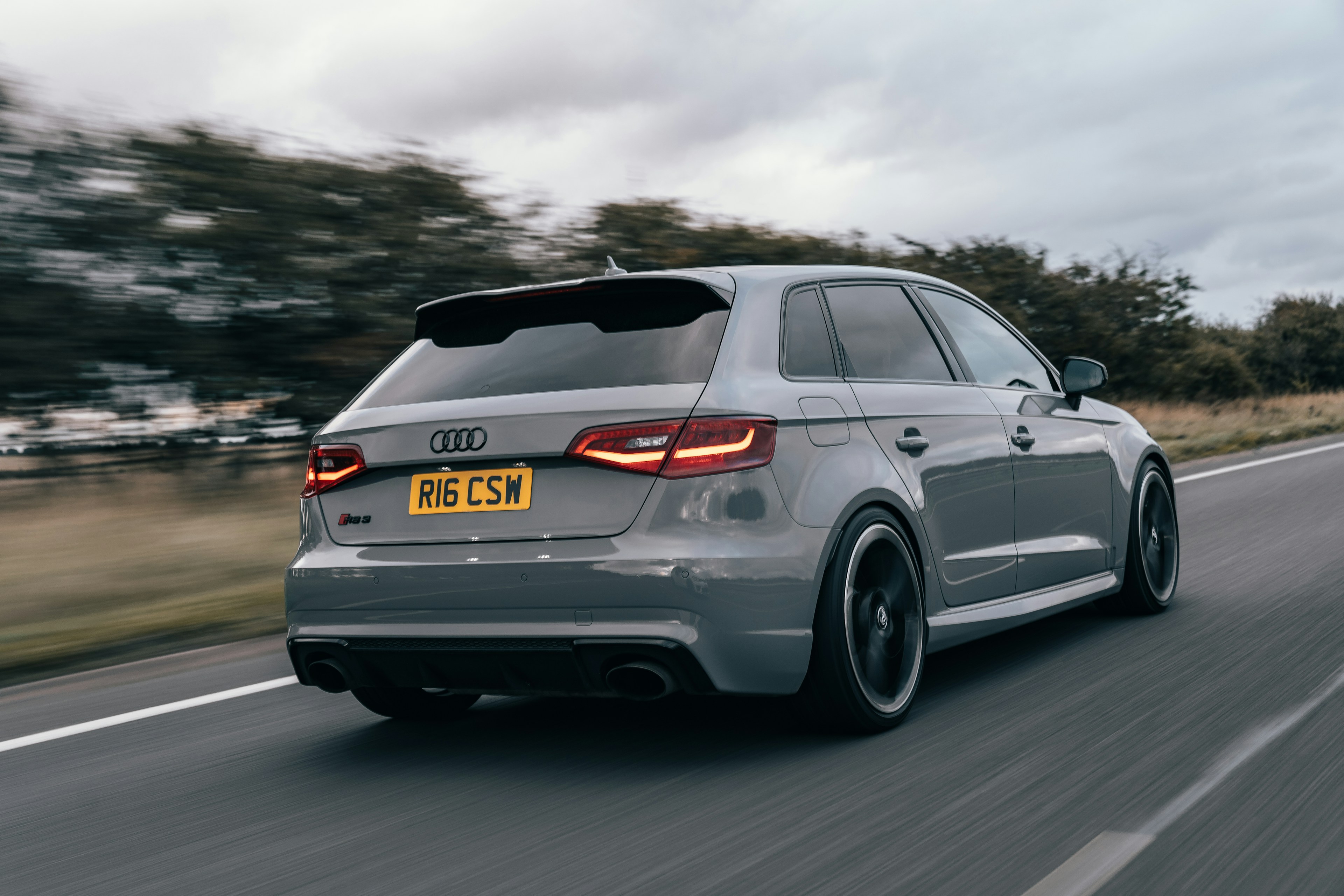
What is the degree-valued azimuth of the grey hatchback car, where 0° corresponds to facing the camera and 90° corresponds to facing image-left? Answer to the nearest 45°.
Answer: approximately 225°
